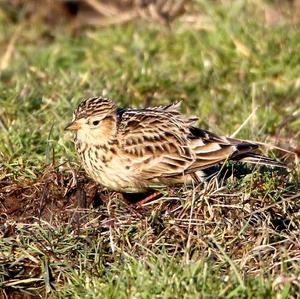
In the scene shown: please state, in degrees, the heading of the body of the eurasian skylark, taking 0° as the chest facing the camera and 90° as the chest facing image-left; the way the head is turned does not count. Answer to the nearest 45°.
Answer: approximately 90°
